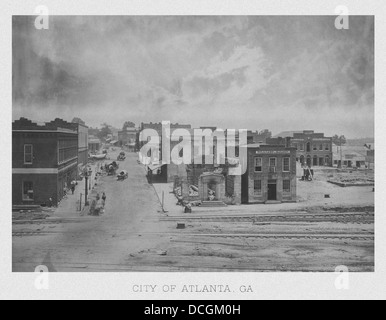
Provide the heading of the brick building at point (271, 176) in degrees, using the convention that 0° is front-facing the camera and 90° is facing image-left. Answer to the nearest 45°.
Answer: approximately 0°
